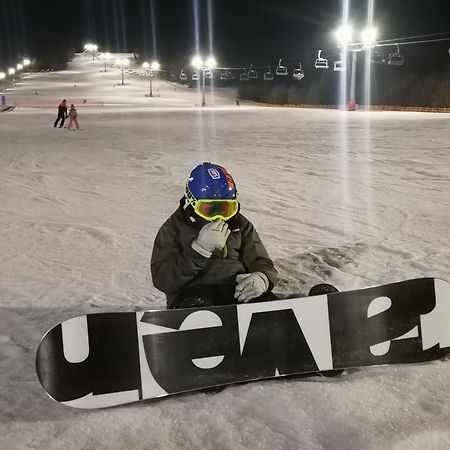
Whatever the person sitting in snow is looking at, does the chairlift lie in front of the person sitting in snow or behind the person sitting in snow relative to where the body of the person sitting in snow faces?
behind

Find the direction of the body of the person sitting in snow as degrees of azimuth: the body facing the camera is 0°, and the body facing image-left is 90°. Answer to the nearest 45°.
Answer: approximately 0°
